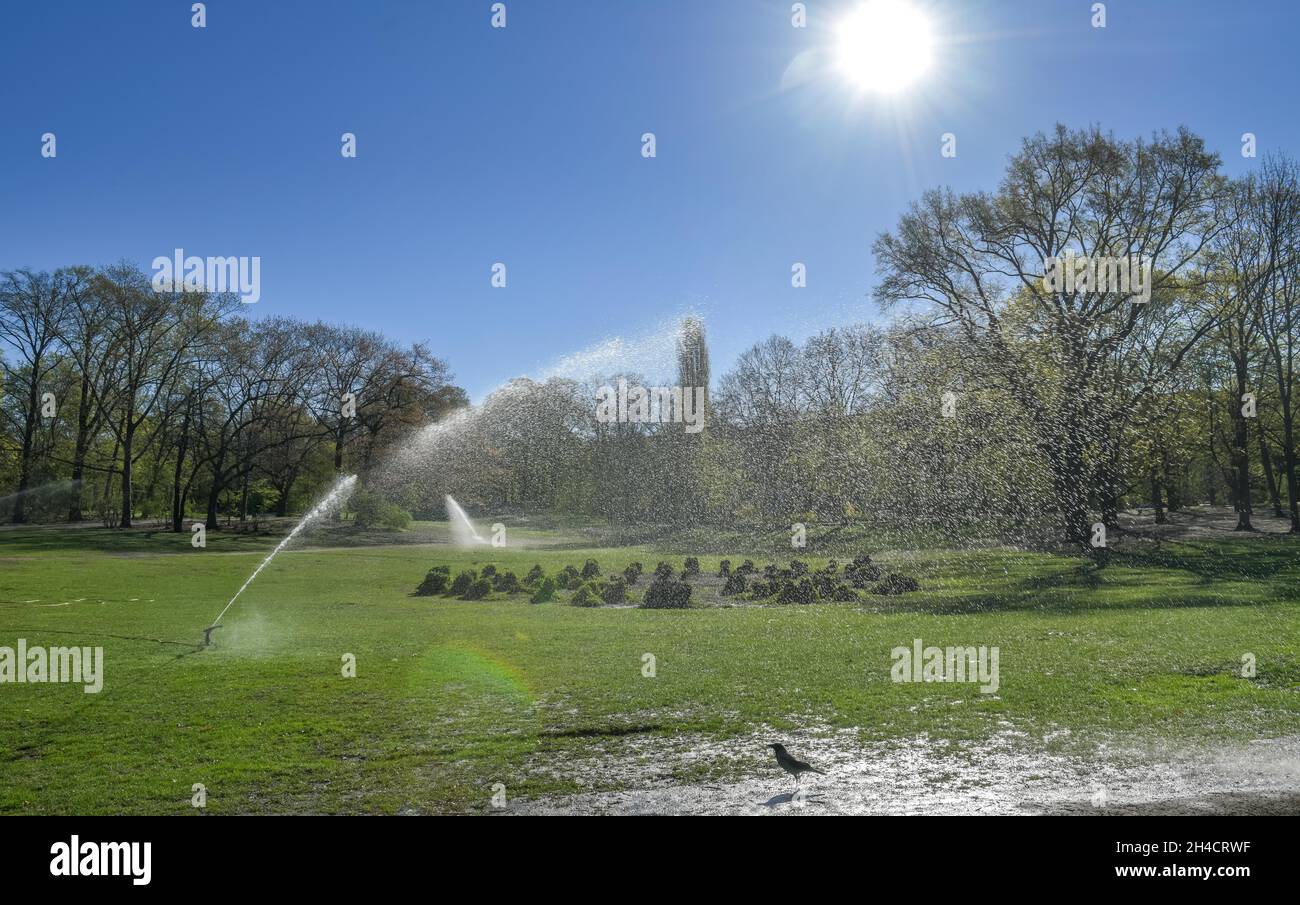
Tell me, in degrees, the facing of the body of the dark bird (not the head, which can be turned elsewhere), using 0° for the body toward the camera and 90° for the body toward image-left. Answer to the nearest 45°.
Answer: approximately 90°

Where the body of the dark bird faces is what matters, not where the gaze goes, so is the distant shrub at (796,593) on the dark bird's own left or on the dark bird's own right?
on the dark bird's own right

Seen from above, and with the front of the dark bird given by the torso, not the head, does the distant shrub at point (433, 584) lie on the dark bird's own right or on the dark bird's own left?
on the dark bird's own right

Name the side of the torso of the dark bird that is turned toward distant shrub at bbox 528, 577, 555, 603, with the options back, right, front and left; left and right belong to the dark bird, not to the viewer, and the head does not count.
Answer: right

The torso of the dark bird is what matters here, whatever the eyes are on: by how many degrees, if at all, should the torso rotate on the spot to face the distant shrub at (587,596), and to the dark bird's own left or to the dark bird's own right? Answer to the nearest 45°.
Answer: approximately 90° to the dark bird's own right

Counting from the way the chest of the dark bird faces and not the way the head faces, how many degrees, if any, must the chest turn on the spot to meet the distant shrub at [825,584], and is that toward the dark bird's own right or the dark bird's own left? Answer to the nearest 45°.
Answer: approximately 90° to the dark bird's own right

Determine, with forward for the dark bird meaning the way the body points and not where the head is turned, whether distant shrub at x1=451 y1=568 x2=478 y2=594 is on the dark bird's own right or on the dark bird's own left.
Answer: on the dark bird's own right

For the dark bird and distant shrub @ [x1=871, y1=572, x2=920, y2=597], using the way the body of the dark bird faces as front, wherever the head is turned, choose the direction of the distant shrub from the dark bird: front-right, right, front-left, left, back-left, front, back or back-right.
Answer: right

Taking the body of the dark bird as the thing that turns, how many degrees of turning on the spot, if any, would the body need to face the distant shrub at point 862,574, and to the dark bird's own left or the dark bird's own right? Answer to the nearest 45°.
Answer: approximately 90° to the dark bird's own right
